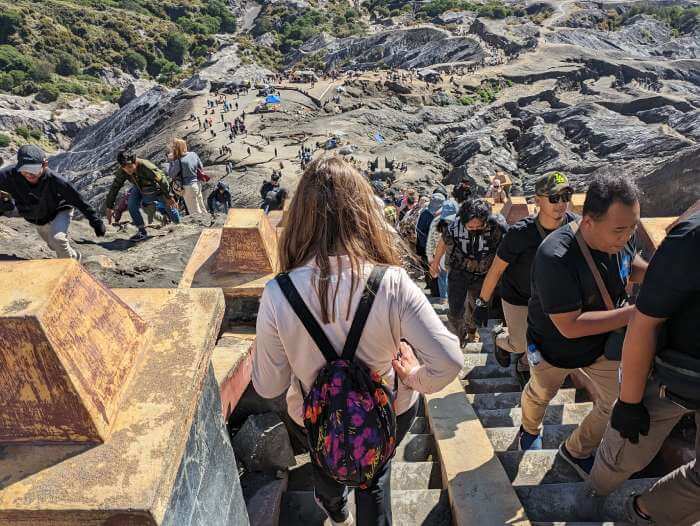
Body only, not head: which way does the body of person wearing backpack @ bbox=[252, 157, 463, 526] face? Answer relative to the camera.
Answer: away from the camera

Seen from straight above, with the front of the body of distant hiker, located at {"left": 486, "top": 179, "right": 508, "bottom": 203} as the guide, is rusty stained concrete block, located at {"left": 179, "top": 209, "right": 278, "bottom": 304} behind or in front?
in front

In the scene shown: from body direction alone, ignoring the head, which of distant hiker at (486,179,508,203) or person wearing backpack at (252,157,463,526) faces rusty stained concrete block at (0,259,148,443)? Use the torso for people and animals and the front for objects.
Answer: the distant hiker

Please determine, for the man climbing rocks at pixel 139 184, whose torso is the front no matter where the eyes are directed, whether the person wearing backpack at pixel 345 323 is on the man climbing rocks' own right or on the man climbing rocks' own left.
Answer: on the man climbing rocks' own left

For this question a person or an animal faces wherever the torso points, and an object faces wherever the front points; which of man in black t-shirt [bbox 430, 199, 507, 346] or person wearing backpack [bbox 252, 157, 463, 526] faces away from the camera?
the person wearing backpack

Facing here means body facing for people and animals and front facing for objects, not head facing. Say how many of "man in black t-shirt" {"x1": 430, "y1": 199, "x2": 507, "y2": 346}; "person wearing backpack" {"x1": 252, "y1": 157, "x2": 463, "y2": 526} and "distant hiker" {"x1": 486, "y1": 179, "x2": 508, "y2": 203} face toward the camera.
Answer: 2

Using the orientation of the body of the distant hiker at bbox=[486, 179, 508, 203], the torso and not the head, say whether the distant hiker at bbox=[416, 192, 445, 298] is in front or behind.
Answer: in front

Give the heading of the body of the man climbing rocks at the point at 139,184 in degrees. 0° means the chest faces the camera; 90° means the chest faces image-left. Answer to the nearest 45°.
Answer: approximately 45°

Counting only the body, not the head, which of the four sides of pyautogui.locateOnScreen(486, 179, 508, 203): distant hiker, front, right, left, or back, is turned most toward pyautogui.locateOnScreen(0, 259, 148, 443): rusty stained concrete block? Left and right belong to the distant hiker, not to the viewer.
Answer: front

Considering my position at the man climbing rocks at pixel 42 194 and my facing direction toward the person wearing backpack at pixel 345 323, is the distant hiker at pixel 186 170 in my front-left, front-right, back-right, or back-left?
back-left

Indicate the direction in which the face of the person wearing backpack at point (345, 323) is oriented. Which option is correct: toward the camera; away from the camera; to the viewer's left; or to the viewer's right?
away from the camera

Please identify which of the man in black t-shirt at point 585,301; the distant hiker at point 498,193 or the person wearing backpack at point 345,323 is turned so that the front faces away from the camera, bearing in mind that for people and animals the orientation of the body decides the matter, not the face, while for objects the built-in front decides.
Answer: the person wearing backpack
